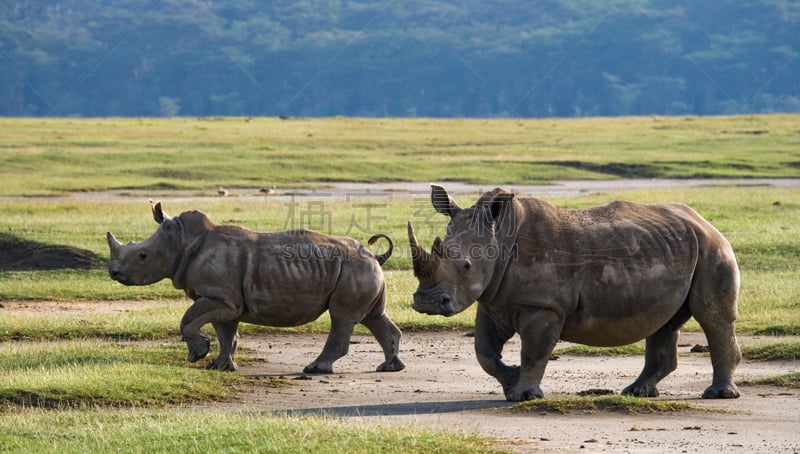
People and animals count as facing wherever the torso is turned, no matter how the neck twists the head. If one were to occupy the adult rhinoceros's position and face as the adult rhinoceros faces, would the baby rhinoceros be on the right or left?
on its right

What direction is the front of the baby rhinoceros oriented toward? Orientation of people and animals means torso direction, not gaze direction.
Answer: to the viewer's left

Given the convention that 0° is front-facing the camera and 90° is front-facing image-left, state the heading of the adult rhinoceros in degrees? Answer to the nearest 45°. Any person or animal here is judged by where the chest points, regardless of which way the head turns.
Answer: approximately 45°

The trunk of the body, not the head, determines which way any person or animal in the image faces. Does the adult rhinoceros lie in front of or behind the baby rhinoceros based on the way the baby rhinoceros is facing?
behind
